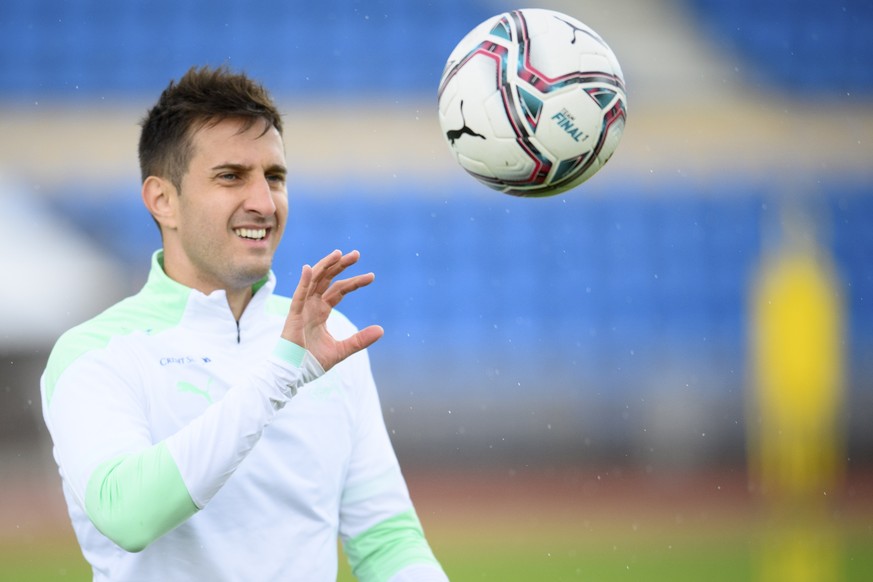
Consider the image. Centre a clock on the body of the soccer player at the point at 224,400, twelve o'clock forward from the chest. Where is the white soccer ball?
The white soccer ball is roughly at 10 o'clock from the soccer player.

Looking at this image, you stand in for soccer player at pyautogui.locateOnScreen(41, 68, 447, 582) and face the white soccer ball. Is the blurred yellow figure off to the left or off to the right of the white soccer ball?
left

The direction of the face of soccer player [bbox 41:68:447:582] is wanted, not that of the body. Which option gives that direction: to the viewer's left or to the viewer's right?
to the viewer's right

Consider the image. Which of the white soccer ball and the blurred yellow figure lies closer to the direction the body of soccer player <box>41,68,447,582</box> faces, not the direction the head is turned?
the white soccer ball

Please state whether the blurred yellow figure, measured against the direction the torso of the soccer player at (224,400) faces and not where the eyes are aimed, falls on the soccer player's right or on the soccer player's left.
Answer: on the soccer player's left

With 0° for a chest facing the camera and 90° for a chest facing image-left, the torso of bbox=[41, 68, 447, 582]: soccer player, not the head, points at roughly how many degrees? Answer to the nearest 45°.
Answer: approximately 315°
